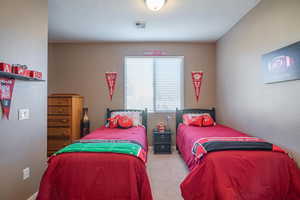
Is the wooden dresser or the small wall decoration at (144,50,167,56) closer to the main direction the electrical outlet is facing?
the small wall decoration

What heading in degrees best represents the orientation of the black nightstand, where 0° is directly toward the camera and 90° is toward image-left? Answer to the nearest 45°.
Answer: approximately 0°

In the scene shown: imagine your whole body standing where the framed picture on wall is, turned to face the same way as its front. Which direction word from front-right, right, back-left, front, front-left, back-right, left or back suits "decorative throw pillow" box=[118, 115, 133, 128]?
front-right

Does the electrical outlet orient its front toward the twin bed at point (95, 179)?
yes

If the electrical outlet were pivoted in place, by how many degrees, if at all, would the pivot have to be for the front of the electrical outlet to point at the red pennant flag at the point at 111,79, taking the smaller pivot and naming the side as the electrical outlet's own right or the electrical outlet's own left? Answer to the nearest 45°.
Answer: approximately 90° to the electrical outlet's own left

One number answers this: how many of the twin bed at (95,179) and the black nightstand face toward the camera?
2

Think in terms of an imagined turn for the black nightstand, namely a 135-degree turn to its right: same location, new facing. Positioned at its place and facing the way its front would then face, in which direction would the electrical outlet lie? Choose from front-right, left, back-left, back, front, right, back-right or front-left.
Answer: left

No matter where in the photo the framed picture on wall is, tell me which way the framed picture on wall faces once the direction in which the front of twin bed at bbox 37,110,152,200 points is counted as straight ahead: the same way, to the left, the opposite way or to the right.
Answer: to the right

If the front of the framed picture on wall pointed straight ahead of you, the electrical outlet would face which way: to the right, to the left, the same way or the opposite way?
the opposite way

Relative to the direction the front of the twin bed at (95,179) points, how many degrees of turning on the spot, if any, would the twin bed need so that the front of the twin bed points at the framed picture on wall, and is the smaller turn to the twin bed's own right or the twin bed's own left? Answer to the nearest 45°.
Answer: approximately 90° to the twin bed's own left
